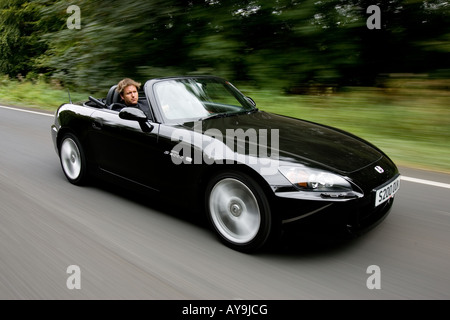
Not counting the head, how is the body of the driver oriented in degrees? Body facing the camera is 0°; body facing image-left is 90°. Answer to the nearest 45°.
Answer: approximately 315°

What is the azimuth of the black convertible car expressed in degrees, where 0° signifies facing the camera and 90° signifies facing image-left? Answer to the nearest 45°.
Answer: approximately 315°
